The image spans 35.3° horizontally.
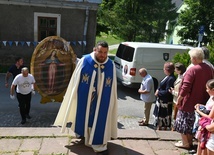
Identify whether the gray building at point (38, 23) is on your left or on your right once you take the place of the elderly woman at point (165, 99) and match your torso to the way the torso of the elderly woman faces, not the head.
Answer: on your right

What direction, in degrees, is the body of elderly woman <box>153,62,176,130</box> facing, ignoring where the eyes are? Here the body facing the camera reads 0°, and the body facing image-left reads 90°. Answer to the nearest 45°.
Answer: approximately 90°

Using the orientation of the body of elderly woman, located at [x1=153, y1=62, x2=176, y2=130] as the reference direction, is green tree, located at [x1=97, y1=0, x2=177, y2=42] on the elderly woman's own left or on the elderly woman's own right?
on the elderly woman's own right

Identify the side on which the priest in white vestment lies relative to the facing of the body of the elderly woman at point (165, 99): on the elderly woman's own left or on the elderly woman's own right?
on the elderly woman's own left

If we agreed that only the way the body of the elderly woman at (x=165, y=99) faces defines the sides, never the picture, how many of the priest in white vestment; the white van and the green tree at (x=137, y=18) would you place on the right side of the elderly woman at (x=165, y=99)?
2
